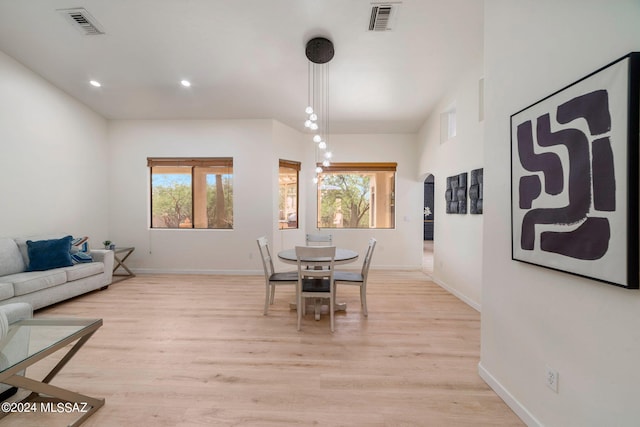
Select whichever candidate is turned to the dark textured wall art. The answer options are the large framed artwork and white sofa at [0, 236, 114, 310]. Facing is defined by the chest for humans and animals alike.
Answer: the white sofa

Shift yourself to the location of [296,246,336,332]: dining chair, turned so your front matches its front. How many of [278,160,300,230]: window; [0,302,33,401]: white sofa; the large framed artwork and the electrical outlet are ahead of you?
1

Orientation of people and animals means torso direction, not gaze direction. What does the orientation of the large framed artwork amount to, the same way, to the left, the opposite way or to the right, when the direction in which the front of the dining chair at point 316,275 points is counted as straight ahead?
to the left

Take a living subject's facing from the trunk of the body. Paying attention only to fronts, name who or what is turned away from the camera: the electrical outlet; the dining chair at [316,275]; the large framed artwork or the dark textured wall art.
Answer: the dining chair

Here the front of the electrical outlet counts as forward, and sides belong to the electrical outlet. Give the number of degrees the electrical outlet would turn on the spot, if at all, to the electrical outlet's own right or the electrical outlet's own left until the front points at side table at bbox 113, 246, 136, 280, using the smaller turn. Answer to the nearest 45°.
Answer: approximately 45° to the electrical outlet's own right

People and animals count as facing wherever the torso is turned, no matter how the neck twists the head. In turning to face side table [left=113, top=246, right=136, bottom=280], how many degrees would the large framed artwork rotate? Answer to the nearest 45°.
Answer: approximately 45° to its right

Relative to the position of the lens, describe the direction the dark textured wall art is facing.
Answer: facing the viewer and to the left of the viewer

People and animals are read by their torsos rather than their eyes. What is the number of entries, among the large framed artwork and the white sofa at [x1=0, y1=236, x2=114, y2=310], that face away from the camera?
0

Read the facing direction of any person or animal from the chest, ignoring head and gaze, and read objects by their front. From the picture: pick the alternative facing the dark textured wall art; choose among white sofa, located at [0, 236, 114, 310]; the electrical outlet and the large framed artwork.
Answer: the white sofa

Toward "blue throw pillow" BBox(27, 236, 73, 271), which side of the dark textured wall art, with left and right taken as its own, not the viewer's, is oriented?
front

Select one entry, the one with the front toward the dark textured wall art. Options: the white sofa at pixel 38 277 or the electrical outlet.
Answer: the white sofa

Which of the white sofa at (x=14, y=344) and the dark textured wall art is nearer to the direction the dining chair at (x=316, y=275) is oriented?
the dark textured wall art

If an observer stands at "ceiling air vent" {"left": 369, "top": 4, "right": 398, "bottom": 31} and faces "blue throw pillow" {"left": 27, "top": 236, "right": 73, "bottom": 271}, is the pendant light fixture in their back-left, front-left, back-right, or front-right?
front-right

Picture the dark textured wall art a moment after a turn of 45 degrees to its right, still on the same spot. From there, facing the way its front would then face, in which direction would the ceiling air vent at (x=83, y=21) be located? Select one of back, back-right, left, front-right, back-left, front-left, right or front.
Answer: front-left

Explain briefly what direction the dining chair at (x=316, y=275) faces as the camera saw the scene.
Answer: facing away from the viewer

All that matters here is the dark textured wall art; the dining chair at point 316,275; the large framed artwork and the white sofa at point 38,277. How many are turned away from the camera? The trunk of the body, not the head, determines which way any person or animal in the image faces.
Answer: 1

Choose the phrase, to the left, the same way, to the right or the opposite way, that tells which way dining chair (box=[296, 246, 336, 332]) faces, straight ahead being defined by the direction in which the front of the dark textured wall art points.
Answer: to the right

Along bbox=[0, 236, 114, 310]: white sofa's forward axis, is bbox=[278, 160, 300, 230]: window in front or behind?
in front
